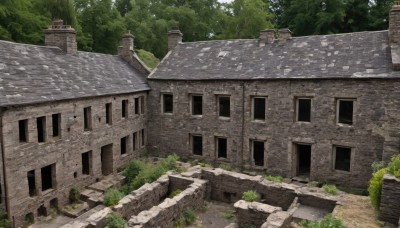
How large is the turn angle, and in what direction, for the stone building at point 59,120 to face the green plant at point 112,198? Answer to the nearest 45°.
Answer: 0° — it already faces it

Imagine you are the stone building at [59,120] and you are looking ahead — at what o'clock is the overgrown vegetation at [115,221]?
The overgrown vegetation is roughly at 1 o'clock from the stone building.

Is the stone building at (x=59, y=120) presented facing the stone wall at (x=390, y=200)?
yes

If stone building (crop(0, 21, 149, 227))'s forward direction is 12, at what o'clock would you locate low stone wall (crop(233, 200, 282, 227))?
The low stone wall is roughly at 12 o'clock from the stone building.

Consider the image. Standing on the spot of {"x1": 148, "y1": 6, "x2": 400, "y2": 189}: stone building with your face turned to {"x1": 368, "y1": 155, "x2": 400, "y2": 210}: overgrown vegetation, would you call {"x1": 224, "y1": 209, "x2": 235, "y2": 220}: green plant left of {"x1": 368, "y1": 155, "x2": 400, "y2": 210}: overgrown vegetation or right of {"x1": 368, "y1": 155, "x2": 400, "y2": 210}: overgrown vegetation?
right

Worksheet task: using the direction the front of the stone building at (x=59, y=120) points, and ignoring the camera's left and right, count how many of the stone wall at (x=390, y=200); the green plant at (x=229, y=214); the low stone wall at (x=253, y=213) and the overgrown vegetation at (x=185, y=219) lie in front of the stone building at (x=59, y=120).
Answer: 4

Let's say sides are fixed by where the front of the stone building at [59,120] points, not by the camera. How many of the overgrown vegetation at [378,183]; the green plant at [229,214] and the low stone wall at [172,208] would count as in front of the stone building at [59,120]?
3

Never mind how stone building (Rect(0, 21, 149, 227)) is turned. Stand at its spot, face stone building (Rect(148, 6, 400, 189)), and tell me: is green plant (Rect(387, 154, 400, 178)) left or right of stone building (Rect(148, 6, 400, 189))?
right

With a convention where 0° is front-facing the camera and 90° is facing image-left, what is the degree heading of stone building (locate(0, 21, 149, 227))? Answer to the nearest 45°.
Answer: approximately 315°
